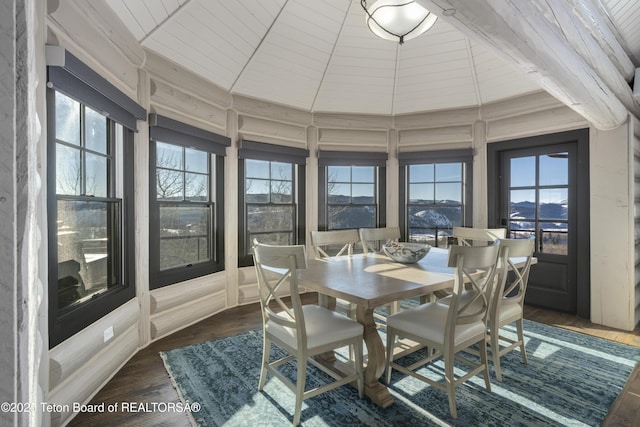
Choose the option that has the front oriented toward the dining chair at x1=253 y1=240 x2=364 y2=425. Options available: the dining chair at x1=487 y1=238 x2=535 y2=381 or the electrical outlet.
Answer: the electrical outlet

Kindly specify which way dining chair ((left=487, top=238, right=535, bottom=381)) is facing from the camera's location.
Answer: facing away from the viewer and to the left of the viewer

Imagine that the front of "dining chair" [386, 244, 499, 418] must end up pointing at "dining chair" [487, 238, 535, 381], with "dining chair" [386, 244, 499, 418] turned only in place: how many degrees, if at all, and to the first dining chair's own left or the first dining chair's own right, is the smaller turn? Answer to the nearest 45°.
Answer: approximately 90° to the first dining chair's own right

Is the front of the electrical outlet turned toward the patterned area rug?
yes

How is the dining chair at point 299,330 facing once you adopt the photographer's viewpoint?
facing away from the viewer and to the right of the viewer

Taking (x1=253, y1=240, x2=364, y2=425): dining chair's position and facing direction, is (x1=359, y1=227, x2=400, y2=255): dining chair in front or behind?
in front

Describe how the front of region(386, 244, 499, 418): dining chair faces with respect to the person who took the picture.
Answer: facing away from the viewer and to the left of the viewer

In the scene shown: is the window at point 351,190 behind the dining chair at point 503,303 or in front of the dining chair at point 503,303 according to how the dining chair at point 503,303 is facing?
in front

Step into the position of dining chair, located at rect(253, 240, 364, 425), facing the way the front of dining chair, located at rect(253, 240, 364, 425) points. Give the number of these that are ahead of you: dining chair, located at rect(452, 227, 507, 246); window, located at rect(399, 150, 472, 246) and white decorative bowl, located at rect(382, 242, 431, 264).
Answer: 3
